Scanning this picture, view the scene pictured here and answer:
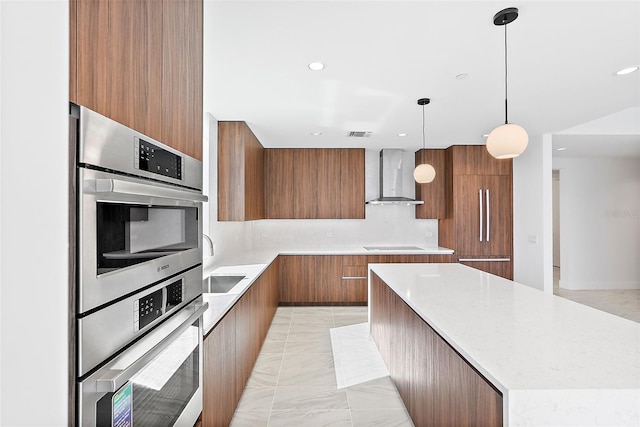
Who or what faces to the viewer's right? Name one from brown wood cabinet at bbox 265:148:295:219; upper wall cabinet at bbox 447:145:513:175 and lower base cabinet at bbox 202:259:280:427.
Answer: the lower base cabinet

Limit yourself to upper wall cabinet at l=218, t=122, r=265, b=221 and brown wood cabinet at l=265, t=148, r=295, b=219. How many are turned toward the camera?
1

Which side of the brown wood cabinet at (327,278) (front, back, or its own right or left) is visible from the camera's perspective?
front

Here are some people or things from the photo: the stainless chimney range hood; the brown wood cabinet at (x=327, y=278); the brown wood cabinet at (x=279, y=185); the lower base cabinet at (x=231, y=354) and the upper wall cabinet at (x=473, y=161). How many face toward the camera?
4

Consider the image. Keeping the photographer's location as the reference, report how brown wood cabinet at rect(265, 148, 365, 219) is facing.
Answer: facing the viewer

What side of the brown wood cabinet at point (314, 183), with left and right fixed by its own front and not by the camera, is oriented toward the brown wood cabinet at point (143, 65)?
front

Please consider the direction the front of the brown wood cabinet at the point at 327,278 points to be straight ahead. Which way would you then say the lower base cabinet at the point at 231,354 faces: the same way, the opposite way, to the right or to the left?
to the left

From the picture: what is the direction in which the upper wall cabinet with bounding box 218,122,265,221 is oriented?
to the viewer's right

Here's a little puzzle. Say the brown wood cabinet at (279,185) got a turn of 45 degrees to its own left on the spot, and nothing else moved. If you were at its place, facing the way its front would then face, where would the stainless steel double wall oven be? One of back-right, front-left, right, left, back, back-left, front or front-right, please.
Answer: front-right

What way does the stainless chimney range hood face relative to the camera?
toward the camera

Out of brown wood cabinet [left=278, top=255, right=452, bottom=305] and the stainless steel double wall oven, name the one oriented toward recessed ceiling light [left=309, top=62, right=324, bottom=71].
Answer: the brown wood cabinet

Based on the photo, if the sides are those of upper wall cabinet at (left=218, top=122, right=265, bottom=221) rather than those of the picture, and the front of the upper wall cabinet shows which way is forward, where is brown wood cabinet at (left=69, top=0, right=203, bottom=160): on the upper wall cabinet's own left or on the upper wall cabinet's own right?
on the upper wall cabinet's own right

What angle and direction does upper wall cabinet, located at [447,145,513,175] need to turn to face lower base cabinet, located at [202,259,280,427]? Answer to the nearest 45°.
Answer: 0° — it already faces it

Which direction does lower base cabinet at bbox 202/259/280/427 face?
to the viewer's right

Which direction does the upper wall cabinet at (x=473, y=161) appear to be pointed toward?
toward the camera

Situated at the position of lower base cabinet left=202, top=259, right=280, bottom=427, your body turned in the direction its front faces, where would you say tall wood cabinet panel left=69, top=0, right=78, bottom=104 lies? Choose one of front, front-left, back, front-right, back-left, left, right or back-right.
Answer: right

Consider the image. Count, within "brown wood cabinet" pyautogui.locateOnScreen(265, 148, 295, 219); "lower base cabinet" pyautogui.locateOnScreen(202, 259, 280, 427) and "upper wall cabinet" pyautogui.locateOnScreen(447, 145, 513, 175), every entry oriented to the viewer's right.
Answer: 1

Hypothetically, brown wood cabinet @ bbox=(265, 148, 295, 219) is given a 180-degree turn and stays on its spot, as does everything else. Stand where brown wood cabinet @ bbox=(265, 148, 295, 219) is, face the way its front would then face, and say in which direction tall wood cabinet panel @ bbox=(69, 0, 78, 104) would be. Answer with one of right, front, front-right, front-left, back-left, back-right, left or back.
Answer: back

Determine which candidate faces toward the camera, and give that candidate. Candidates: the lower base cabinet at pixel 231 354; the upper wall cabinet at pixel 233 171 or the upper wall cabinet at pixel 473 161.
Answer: the upper wall cabinet at pixel 473 161

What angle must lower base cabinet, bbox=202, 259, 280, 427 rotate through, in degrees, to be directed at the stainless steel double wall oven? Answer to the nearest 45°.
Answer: approximately 90° to its right
